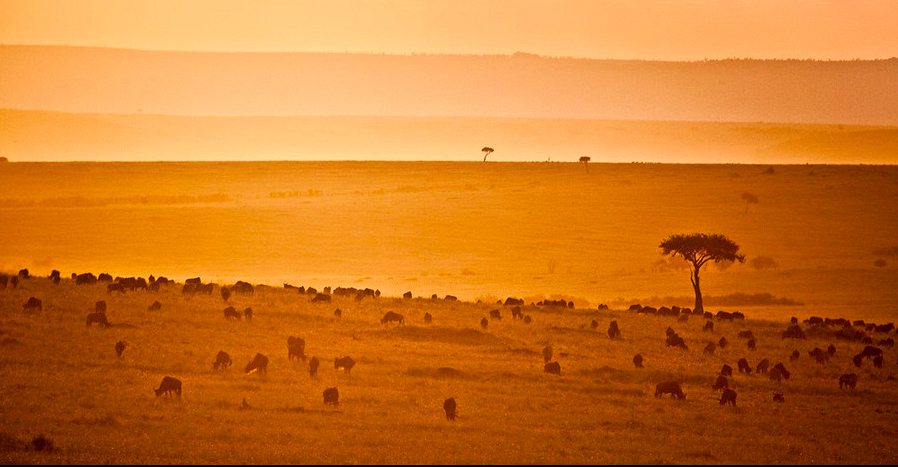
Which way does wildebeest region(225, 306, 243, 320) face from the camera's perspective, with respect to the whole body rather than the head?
to the viewer's right

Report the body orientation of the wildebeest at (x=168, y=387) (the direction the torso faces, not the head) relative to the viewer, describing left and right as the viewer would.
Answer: facing to the left of the viewer

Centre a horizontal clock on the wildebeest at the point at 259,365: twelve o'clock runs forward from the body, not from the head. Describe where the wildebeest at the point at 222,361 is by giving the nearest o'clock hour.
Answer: the wildebeest at the point at 222,361 is roughly at 1 o'clock from the wildebeest at the point at 259,365.

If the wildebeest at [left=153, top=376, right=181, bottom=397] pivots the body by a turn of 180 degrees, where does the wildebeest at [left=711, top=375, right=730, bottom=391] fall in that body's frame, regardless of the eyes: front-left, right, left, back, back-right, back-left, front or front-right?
front

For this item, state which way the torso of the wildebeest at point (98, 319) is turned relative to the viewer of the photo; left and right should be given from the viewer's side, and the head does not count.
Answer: facing to the right of the viewer

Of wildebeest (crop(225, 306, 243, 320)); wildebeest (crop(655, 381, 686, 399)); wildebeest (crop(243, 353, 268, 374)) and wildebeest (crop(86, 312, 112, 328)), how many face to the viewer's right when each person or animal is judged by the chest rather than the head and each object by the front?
3

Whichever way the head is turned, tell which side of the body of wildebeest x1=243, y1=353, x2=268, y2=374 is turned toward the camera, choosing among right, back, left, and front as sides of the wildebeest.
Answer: left
